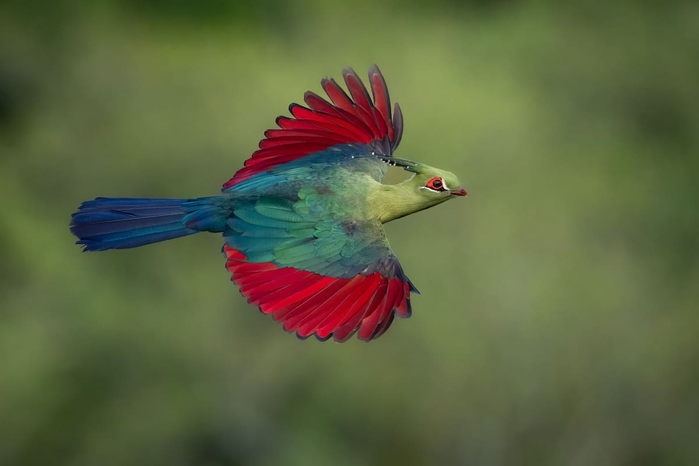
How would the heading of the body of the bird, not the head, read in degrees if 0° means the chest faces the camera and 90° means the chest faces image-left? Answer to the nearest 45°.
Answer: approximately 270°
